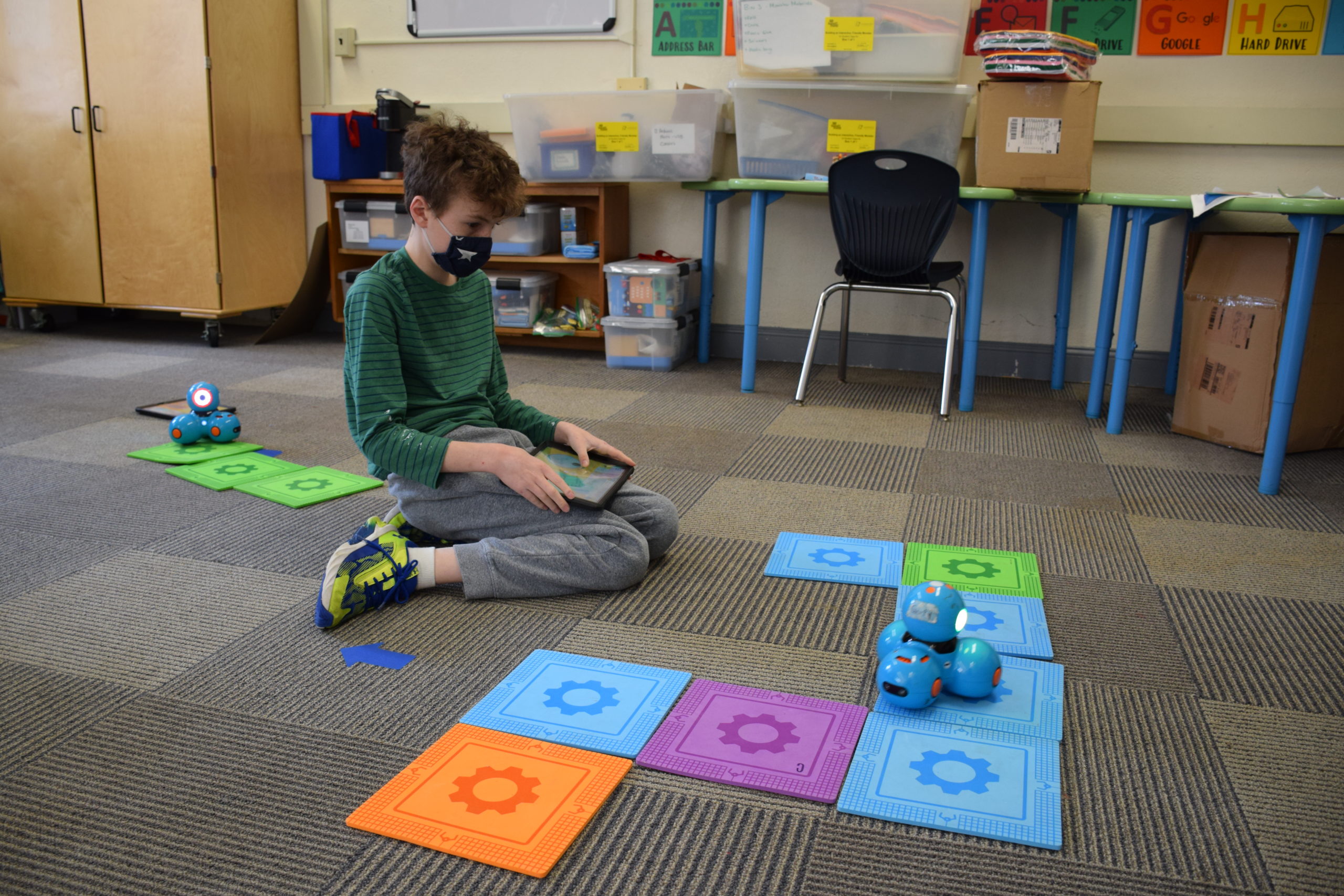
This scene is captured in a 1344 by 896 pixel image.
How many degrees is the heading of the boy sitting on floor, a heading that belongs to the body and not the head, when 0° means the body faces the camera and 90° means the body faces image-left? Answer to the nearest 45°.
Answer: approximately 315°

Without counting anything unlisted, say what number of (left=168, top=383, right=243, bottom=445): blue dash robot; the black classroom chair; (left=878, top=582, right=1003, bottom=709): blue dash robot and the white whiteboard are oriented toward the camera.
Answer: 2

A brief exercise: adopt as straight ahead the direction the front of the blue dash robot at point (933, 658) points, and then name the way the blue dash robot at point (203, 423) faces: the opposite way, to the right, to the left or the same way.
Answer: to the right

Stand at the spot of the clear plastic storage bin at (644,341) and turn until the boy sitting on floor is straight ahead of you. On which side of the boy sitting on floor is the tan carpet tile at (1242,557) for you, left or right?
left

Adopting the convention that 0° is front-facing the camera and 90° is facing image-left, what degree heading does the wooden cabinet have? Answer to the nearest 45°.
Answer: approximately 45°

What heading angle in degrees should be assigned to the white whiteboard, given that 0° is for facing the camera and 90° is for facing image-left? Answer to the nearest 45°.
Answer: approximately 0°

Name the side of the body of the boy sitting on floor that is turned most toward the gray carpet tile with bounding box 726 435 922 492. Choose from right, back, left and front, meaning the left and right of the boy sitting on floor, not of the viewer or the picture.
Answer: left

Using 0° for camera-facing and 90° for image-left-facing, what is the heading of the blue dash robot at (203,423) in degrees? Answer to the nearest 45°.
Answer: approximately 0°

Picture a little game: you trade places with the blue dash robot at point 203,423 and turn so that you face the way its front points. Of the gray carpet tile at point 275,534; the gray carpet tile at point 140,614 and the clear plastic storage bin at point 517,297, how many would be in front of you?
2

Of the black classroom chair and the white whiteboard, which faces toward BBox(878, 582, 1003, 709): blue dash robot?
the white whiteboard

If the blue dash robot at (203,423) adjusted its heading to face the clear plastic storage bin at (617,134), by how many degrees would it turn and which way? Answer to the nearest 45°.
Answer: approximately 135° to its left

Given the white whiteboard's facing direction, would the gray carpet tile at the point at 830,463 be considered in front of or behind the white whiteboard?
in front

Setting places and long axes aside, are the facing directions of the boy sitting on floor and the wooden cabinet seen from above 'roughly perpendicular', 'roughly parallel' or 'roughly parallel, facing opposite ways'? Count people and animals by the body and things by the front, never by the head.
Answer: roughly perpendicular
